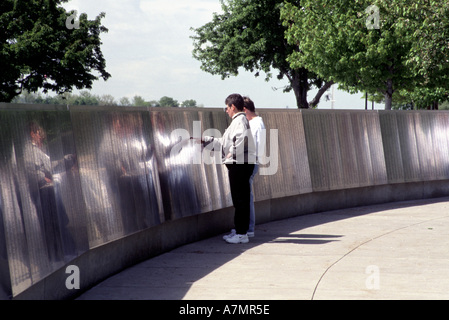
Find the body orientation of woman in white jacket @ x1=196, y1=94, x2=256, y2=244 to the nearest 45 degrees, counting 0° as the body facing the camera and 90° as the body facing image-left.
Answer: approximately 90°

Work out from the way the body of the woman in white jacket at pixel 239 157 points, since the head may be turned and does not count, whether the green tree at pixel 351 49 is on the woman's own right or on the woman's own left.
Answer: on the woman's own right

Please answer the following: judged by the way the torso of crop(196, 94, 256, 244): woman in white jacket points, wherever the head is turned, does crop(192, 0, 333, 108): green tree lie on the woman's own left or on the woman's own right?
on the woman's own right

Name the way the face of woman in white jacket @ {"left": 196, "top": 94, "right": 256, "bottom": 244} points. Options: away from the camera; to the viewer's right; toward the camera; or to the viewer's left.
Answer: to the viewer's left
